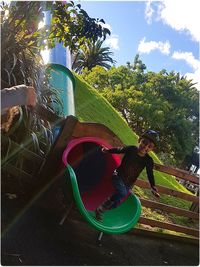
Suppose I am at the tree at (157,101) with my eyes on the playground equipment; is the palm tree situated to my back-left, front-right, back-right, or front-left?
back-right

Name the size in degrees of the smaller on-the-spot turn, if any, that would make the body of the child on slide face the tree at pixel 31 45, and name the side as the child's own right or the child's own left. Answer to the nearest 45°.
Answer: approximately 90° to the child's own right

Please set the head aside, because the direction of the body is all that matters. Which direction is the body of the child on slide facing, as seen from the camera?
toward the camera

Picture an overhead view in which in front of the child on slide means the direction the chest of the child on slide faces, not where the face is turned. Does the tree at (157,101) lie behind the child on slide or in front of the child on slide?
behind

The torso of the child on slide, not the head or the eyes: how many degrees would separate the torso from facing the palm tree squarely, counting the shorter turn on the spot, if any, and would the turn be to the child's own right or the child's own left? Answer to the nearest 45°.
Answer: approximately 180°
